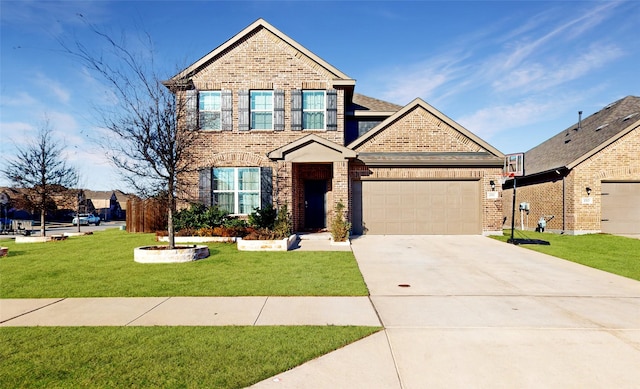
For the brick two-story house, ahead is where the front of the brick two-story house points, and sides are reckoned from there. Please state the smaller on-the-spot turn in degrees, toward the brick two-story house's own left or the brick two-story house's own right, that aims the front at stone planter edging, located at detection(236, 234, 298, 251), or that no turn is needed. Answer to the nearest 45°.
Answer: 0° — it already faces it

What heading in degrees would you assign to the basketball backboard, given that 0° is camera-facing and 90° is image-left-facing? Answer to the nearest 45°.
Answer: approximately 45°

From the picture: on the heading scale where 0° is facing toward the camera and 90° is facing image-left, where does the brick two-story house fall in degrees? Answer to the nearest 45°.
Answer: approximately 0°

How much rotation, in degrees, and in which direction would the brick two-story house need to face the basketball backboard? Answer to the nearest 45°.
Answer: approximately 90° to its left

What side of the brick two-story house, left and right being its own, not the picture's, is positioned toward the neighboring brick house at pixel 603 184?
left

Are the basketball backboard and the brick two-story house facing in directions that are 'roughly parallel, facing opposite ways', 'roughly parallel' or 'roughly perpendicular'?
roughly perpendicular

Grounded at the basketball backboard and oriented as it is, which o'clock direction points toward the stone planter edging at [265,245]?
The stone planter edging is roughly at 12 o'clock from the basketball backboard.

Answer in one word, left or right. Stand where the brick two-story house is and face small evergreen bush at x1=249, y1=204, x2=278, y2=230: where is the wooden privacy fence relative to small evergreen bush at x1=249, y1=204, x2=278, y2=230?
right

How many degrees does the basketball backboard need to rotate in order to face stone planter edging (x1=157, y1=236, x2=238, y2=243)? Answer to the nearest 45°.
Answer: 0° — it already faces it
